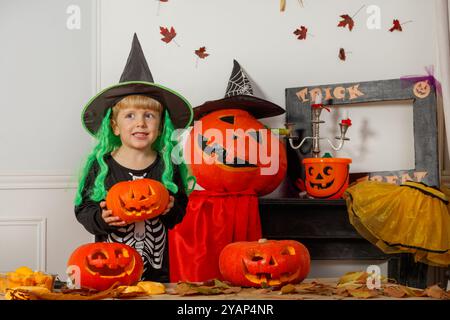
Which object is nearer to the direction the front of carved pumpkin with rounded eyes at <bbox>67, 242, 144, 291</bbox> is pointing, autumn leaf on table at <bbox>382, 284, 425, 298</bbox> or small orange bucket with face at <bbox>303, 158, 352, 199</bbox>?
the autumn leaf on table

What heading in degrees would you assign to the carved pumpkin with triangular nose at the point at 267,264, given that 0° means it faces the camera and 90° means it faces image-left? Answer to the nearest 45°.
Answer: approximately 0°

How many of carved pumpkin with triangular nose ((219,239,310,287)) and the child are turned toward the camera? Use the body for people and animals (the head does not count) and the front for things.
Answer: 2

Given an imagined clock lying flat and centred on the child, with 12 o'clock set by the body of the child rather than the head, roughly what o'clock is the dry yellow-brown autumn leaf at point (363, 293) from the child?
The dry yellow-brown autumn leaf is roughly at 11 o'clock from the child.

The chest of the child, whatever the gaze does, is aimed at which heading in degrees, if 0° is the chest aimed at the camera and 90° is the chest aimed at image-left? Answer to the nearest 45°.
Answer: approximately 0°

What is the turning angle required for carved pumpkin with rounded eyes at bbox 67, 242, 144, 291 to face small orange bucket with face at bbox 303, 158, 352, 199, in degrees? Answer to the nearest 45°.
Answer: approximately 135° to its left

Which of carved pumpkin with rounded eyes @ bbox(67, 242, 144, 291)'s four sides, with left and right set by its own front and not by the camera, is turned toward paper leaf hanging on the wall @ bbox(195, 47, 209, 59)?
back
